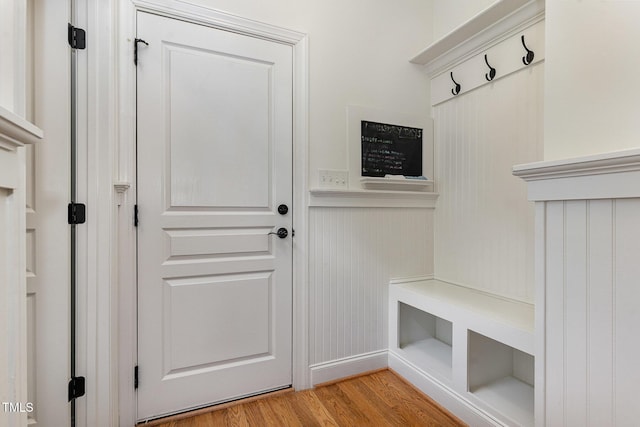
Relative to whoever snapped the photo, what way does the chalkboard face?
facing the viewer and to the right of the viewer

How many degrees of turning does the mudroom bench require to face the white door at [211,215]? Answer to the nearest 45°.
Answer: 0° — it already faces it

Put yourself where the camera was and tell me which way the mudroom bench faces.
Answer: facing the viewer and to the left of the viewer

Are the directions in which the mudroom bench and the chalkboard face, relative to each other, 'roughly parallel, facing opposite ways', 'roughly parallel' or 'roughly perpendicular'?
roughly perpendicular

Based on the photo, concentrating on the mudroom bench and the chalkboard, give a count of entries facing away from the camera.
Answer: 0
